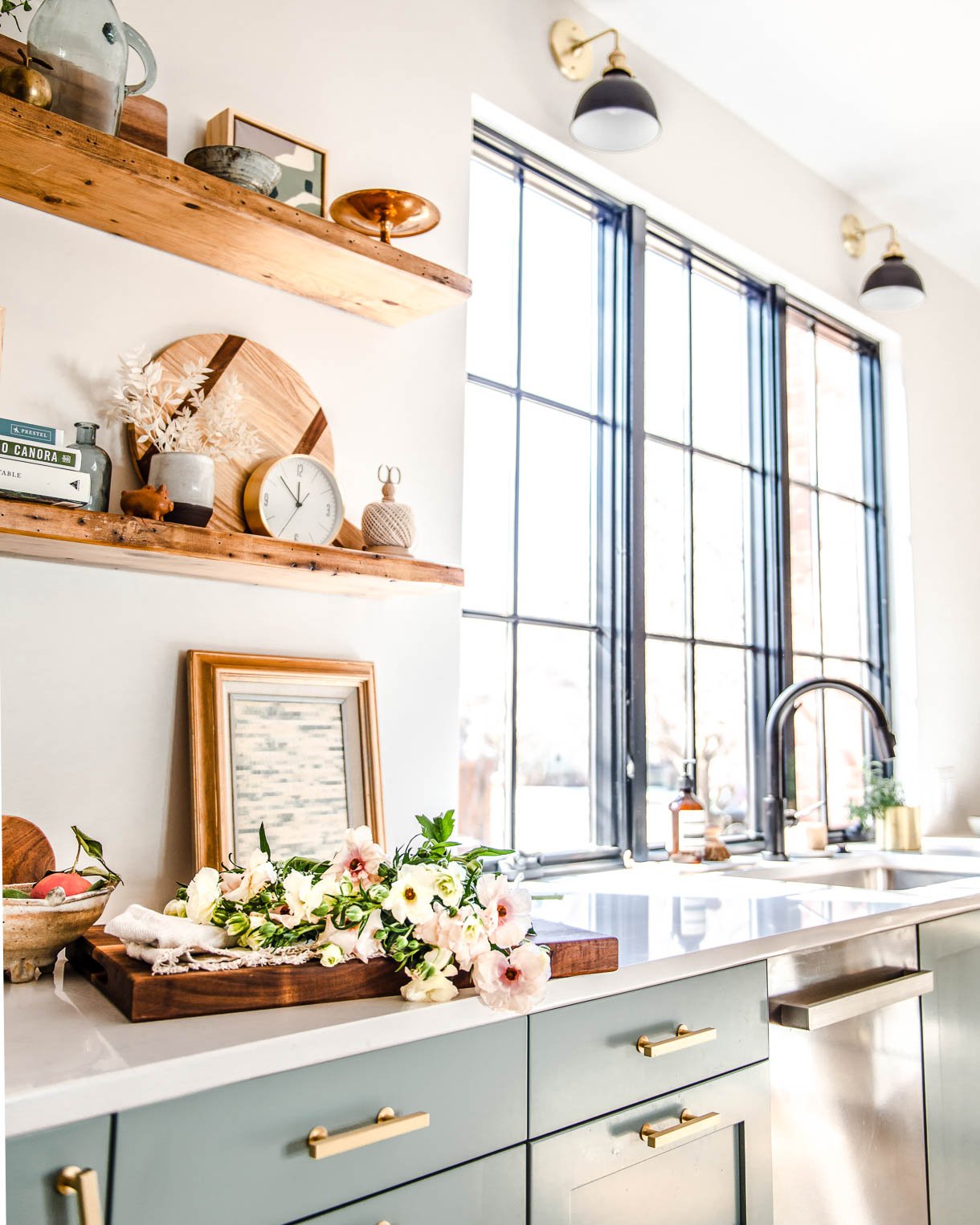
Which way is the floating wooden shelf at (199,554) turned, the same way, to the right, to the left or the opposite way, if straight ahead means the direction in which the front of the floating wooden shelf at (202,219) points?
the same way

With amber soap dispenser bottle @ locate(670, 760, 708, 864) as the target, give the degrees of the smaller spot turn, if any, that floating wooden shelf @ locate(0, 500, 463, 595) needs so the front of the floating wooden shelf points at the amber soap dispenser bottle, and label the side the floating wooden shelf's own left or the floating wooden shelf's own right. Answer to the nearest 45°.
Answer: approximately 90° to the floating wooden shelf's own left

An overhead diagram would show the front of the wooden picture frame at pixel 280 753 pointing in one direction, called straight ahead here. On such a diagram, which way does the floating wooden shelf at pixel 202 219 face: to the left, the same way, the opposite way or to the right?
the same way

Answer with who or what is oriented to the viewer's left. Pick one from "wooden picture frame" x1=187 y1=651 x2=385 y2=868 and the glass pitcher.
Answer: the glass pitcher

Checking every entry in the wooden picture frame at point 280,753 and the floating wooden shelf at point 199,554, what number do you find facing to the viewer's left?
0

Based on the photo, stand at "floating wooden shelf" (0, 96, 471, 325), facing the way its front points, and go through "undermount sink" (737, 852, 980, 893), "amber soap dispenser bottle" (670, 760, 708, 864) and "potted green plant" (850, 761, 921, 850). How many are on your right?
0

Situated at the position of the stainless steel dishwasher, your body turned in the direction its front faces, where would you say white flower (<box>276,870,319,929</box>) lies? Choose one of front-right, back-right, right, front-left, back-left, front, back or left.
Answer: right

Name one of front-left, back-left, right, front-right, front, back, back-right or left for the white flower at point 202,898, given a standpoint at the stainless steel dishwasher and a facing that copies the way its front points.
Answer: right

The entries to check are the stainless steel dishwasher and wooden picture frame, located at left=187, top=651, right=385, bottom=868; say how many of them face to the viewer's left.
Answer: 0

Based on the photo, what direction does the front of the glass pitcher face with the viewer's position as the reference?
facing to the left of the viewer

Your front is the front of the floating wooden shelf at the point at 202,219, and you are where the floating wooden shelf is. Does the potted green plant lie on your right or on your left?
on your left

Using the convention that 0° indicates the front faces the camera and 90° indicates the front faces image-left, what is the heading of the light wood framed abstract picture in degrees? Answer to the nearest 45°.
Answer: approximately 315°

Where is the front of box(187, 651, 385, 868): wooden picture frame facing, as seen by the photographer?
facing the viewer and to the right of the viewer

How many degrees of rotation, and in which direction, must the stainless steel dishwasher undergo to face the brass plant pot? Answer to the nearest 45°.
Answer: approximately 135° to its left
